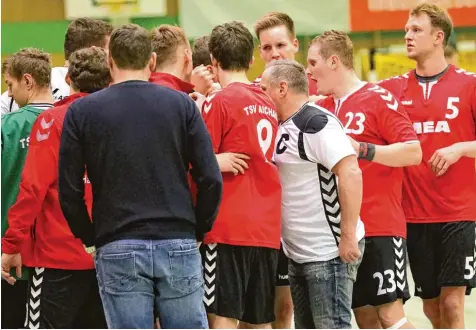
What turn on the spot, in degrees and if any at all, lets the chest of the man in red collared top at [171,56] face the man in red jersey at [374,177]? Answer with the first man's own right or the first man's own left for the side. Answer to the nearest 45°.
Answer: approximately 45° to the first man's own right

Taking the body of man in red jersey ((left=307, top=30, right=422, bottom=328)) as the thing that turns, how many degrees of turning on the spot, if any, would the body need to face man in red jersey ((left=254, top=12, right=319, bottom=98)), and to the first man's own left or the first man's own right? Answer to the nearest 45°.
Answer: approximately 90° to the first man's own right

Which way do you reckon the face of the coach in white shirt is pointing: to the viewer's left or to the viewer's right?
to the viewer's left

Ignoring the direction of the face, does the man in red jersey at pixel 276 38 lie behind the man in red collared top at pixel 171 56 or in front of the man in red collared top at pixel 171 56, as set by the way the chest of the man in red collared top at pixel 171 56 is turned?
in front

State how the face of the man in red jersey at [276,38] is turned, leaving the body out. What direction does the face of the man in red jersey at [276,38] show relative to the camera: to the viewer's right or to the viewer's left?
to the viewer's left

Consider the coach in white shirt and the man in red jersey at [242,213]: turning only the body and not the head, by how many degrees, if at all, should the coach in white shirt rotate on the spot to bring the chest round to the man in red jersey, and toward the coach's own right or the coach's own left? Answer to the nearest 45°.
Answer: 0° — they already face them

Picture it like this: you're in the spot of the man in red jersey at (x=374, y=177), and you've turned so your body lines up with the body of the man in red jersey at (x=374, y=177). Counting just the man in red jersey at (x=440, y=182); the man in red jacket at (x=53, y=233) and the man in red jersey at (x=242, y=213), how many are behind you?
1

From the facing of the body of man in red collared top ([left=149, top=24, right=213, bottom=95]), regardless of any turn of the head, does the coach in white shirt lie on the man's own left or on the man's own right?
on the man's own right

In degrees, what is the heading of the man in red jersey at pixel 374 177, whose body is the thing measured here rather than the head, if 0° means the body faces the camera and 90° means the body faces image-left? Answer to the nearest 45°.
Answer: approximately 45°

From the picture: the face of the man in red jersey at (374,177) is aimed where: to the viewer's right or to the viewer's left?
to the viewer's left

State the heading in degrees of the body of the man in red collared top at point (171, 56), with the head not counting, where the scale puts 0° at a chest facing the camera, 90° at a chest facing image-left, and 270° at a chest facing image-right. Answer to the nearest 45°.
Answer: approximately 225°

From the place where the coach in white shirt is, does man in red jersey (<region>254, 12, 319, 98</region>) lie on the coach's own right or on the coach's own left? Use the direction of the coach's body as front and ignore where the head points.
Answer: on the coach's own right

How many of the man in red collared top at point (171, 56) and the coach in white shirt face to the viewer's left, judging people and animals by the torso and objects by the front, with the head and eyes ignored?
1

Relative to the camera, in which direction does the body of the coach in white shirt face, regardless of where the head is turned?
to the viewer's left

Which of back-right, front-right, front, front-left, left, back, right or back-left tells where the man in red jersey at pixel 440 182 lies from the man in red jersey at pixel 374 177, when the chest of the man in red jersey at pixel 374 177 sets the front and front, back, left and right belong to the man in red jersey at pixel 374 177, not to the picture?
back
